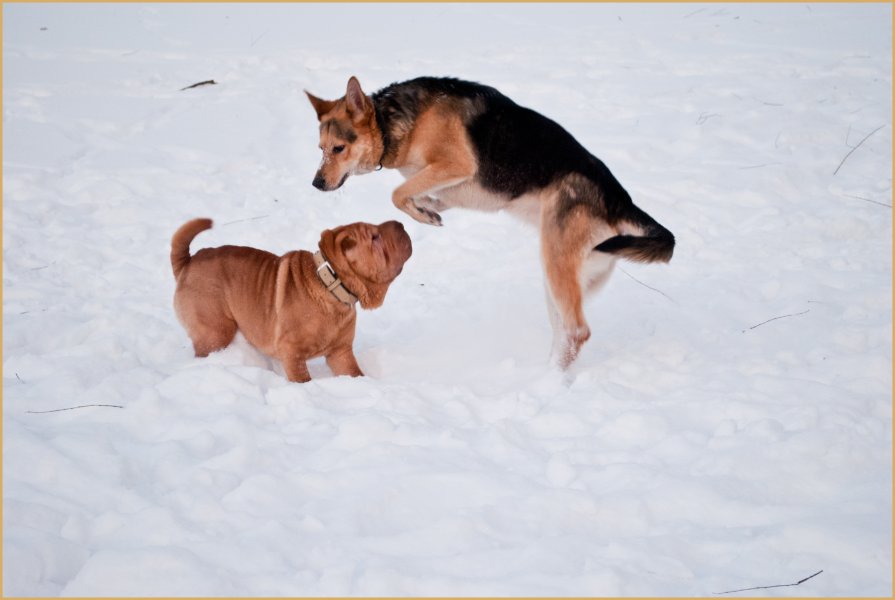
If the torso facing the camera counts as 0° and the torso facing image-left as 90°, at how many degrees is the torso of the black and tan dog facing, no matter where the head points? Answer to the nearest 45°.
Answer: approximately 90°

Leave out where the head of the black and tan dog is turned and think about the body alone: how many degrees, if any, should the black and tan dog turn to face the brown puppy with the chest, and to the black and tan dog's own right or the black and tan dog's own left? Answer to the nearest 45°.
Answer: approximately 45° to the black and tan dog's own left
